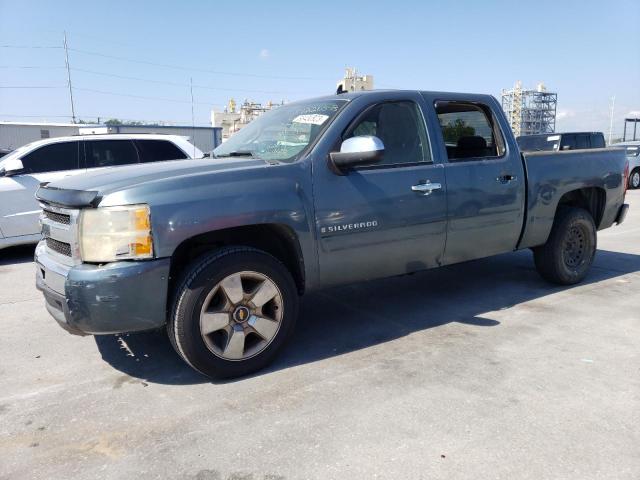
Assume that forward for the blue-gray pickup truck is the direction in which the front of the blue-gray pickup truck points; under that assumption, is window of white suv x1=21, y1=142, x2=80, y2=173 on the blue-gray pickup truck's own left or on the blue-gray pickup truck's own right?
on the blue-gray pickup truck's own right

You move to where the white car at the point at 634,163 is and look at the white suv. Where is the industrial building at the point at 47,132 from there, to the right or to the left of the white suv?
right

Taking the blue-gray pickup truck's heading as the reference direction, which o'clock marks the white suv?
The white suv is roughly at 3 o'clock from the blue-gray pickup truck.

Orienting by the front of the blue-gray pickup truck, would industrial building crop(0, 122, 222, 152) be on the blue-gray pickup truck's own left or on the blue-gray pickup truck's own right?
on the blue-gray pickup truck's own right

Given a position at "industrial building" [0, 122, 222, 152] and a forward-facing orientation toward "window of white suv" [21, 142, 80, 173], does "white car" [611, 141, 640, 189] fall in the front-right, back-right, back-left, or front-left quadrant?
front-left

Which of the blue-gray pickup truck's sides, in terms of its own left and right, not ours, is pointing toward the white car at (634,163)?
back

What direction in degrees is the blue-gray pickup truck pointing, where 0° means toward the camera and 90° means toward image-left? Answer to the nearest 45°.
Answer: approximately 45°
